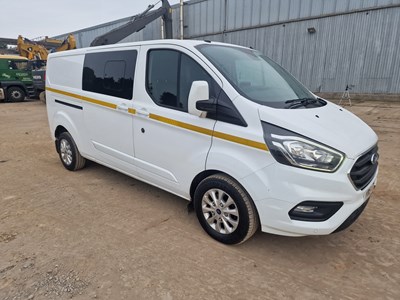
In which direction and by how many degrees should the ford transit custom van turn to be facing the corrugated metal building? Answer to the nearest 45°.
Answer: approximately 135° to its left

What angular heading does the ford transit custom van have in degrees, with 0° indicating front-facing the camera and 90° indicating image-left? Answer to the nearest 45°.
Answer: approximately 315°
